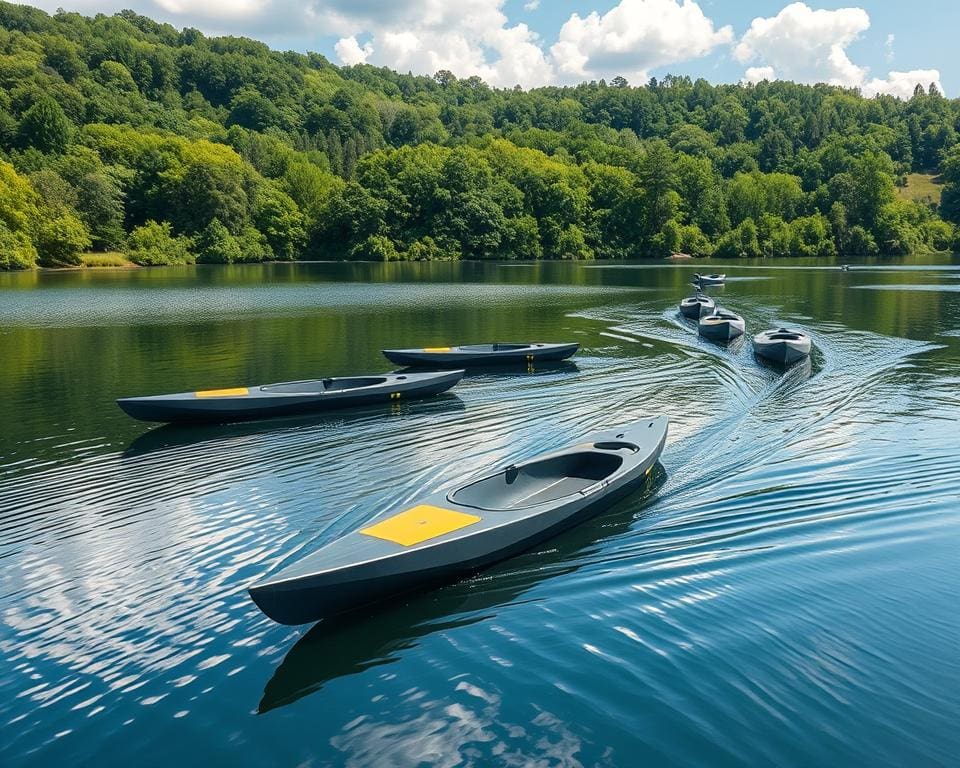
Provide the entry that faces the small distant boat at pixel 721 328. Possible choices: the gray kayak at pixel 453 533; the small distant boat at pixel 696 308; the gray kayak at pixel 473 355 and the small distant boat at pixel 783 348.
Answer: the small distant boat at pixel 696 308

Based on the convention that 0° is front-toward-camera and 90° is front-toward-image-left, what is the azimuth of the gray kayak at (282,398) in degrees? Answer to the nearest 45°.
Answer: approximately 90°

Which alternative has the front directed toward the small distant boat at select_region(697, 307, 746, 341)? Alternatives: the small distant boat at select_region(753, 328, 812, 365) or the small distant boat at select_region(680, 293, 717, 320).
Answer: the small distant boat at select_region(680, 293, 717, 320)

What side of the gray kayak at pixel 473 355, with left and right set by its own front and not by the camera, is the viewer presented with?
left

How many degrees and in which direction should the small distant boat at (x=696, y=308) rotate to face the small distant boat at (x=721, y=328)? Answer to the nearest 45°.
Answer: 0° — it already faces it

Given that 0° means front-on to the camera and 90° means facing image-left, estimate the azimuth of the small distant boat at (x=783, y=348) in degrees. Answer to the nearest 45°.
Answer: approximately 0°

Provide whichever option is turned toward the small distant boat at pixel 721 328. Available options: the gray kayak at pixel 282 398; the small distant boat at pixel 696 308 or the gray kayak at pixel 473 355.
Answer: the small distant boat at pixel 696 308

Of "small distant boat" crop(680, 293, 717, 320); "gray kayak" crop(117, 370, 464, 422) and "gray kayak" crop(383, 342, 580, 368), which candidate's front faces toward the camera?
the small distant boat

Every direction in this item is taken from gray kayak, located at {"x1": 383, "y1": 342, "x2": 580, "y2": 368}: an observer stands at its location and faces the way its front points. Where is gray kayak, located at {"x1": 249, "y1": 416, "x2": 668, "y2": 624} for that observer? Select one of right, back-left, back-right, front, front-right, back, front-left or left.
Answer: left

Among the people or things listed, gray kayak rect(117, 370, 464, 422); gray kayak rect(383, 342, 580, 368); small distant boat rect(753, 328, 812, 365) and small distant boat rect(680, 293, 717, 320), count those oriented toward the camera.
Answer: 2

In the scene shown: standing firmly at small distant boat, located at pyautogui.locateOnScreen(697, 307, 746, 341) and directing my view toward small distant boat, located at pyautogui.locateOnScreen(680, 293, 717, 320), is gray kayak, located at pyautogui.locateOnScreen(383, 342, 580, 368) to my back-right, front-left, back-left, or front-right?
back-left

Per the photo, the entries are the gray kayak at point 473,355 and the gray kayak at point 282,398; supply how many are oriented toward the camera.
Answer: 0

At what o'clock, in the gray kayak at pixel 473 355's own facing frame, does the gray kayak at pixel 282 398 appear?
the gray kayak at pixel 282 398 is roughly at 10 o'clock from the gray kayak at pixel 473 355.
